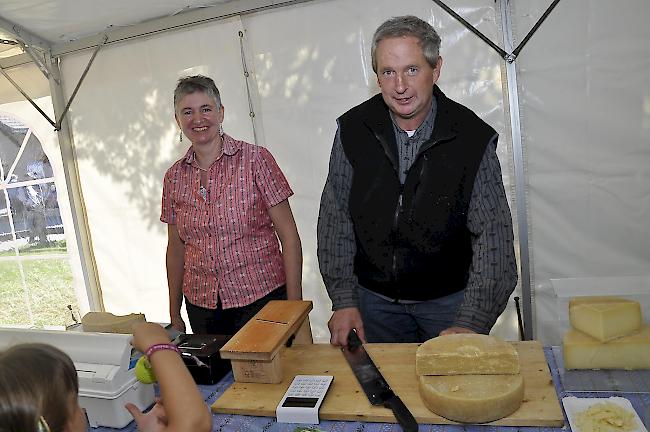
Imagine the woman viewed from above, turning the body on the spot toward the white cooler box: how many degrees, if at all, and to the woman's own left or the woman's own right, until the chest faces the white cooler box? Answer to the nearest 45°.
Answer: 0° — they already face it

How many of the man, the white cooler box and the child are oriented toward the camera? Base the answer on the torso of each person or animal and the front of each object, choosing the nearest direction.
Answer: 2

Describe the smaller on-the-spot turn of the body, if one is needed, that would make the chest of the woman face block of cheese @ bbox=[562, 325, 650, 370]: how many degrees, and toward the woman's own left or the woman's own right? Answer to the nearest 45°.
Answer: approximately 90° to the woman's own left

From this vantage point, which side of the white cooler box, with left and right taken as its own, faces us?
front

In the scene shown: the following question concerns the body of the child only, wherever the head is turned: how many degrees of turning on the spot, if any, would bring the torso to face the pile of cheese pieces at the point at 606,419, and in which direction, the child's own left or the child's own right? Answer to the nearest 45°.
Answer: approximately 45° to the child's own right

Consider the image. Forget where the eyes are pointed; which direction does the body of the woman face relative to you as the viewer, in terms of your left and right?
facing the viewer and to the left of the viewer

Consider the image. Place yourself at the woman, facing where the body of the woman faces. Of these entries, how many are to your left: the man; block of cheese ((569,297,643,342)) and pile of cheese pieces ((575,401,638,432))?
3

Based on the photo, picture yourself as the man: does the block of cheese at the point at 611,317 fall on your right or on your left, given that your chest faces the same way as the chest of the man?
on your left

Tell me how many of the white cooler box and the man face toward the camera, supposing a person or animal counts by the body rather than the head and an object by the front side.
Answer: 2

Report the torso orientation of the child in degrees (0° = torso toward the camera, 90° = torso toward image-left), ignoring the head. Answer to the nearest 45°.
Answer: approximately 225°

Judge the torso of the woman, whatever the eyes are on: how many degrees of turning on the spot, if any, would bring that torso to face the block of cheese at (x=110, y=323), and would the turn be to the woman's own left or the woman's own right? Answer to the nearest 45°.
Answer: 0° — they already face it
